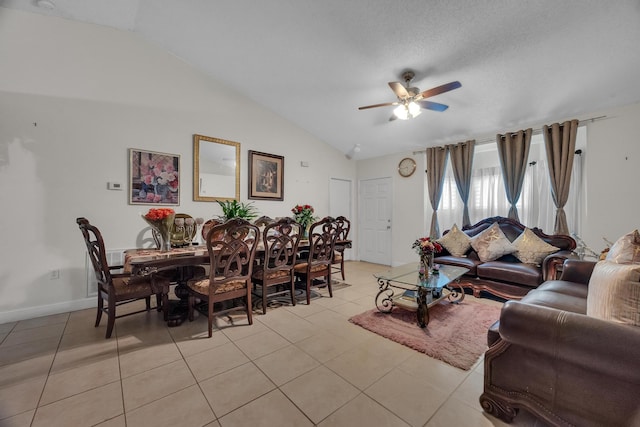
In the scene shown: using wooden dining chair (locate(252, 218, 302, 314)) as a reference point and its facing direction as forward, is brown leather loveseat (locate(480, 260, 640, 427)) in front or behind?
behind

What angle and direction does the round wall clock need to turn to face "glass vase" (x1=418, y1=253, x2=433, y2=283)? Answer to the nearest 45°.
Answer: approximately 45° to its left

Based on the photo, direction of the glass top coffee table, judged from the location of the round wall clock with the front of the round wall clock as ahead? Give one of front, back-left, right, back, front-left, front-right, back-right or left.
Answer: front-left

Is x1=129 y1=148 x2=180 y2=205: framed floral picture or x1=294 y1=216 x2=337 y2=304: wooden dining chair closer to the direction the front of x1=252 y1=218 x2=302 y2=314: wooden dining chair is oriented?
the framed floral picture

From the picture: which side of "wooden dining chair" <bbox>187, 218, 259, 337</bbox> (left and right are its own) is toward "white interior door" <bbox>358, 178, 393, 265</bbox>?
right

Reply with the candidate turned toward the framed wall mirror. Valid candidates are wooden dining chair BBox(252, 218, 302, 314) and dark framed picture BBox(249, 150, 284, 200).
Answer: the wooden dining chair

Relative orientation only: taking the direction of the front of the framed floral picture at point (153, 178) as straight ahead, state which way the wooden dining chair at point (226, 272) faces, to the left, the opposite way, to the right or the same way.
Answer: the opposite way

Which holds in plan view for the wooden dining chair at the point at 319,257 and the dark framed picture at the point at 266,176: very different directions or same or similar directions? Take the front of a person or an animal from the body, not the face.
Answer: very different directions

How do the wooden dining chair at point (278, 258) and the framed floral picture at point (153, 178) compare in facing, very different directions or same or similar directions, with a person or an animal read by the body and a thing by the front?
very different directions

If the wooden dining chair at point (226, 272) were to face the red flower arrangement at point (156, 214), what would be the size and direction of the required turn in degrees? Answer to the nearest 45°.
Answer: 0° — it already faces it

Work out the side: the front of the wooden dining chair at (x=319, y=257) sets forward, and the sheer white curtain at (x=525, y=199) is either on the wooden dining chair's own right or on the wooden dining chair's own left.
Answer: on the wooden dining chair's own right

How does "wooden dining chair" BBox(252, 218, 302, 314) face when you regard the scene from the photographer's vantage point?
facing away from the viewer and to the left of the viewer

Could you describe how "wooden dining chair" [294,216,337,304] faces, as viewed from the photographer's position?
facing away from the viewer and to the left of the viewer

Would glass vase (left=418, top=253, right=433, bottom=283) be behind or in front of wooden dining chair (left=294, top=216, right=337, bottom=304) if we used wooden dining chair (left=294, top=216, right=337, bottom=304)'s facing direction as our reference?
behind
